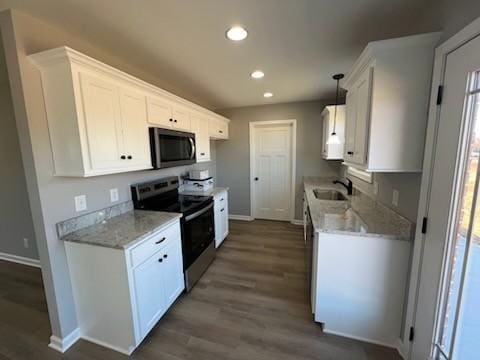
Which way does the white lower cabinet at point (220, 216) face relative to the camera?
to the viewer's right

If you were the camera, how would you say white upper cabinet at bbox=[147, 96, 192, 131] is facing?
facing the viewer and to the right of the viewer

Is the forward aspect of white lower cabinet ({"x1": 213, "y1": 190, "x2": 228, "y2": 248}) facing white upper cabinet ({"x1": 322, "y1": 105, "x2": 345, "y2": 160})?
yes

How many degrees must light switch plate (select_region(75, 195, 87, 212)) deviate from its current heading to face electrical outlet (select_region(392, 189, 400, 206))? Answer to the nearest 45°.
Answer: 0° — it already faces it

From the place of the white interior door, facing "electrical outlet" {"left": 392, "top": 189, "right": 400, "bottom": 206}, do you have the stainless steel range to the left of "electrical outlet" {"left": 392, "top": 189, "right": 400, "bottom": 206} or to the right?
right

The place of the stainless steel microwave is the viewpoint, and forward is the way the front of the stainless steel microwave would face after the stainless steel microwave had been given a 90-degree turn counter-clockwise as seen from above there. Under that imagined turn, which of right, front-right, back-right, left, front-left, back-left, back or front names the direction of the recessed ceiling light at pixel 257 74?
front-right

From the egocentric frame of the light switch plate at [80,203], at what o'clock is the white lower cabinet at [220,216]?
The white lower cabinet is roughly at 10 o'clock from the light switch plate.

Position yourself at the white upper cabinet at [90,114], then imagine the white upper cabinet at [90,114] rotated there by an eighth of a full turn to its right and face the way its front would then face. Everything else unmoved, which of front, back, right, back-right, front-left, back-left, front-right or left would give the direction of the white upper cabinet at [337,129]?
left

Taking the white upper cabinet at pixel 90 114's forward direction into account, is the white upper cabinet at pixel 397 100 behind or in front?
in front

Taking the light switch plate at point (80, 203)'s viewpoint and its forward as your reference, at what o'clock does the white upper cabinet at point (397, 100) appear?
The white upper cabinet is roughly at 12 o'clock from the light switch plate.
